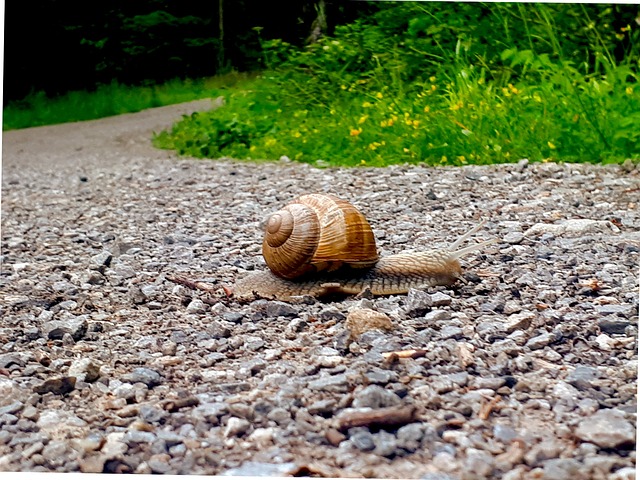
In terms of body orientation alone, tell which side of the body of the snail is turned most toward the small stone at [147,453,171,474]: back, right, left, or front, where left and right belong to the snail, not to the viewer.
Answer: right

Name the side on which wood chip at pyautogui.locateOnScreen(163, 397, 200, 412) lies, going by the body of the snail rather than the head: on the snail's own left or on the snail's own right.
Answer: on the snail's own right

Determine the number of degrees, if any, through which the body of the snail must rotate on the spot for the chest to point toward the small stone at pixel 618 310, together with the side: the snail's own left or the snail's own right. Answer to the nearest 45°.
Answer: approximately 45° to the snail's own right

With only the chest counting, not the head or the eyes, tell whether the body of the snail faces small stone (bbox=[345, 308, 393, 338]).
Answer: no

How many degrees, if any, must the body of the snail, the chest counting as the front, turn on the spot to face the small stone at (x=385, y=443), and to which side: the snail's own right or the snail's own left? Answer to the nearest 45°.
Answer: approximately 90° to the snail's own right

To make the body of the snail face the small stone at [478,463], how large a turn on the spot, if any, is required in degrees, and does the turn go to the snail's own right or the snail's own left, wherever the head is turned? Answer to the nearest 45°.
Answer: approximately 90° to the snail's own right

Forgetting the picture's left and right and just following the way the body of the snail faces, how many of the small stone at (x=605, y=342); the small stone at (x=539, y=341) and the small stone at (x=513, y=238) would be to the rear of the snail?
0

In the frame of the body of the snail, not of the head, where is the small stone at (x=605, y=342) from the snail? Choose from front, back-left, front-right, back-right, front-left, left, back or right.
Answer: front-right

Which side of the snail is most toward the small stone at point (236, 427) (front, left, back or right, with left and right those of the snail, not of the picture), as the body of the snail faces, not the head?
right

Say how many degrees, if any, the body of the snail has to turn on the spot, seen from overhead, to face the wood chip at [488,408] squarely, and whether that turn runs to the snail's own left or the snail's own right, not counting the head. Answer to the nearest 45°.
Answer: approximately 90° to the snail's own right

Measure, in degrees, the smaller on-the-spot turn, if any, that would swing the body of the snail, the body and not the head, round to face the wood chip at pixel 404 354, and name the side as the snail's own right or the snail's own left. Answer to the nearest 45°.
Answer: approximately 90° to the snail's own right

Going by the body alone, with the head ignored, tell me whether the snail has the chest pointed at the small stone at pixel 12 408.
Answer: no

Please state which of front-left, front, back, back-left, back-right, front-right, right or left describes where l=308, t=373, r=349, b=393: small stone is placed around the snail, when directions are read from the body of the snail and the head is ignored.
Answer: right

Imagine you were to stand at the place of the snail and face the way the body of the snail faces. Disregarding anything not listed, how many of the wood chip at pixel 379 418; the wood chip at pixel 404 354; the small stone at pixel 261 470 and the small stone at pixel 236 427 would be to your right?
4

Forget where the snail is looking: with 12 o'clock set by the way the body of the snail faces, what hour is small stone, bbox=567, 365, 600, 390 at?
The small stone is roughly at 2 o'clock from the snail.

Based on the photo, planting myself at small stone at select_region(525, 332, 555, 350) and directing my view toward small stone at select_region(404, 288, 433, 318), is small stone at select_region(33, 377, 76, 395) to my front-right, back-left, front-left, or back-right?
front-left

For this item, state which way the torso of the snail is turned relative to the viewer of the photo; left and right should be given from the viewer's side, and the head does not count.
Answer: facing to the right of the viewer
